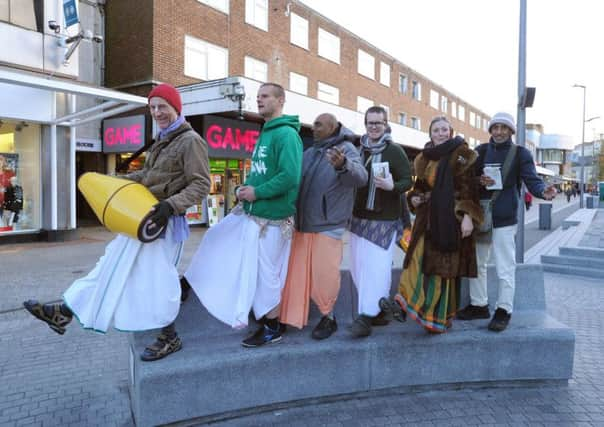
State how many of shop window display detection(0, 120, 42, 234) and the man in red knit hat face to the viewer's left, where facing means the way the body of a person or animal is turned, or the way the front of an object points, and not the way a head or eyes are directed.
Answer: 1

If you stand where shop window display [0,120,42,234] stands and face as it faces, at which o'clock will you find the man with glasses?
The man with glasses is roughly at 1 o'clock from the shop window display.

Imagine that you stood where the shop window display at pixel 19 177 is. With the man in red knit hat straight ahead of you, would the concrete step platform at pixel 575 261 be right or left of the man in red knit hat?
left

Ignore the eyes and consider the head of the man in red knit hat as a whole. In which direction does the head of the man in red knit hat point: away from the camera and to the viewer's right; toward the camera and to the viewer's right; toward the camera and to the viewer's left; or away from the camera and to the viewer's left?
toward the camera and to the viewer's left

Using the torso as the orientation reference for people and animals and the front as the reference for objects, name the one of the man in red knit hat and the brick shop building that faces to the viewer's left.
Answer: the man in red knit hat

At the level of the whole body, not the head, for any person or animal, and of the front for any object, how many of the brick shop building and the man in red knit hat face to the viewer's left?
1

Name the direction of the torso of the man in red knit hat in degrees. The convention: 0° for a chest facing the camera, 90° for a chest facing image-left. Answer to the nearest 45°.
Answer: approximately 90°

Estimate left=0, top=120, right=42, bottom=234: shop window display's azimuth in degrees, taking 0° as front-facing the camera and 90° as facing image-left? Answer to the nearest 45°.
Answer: approximately 315°

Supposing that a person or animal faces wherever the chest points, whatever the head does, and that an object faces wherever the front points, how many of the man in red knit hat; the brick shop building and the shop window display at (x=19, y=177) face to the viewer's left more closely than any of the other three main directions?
1

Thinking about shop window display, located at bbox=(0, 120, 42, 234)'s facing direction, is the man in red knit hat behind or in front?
in front

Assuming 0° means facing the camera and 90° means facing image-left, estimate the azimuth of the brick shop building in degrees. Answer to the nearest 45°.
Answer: approximately 315°

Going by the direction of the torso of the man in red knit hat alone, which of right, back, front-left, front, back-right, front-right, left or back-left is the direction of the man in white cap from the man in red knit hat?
back

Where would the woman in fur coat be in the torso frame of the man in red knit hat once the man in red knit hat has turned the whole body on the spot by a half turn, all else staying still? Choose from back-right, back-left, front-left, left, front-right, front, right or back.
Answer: front

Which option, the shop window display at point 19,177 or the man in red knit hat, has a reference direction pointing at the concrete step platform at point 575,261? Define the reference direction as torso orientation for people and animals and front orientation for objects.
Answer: the shop window display
